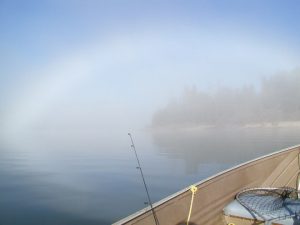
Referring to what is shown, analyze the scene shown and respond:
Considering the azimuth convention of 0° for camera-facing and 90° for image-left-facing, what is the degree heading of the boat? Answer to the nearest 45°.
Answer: approximately 225°
